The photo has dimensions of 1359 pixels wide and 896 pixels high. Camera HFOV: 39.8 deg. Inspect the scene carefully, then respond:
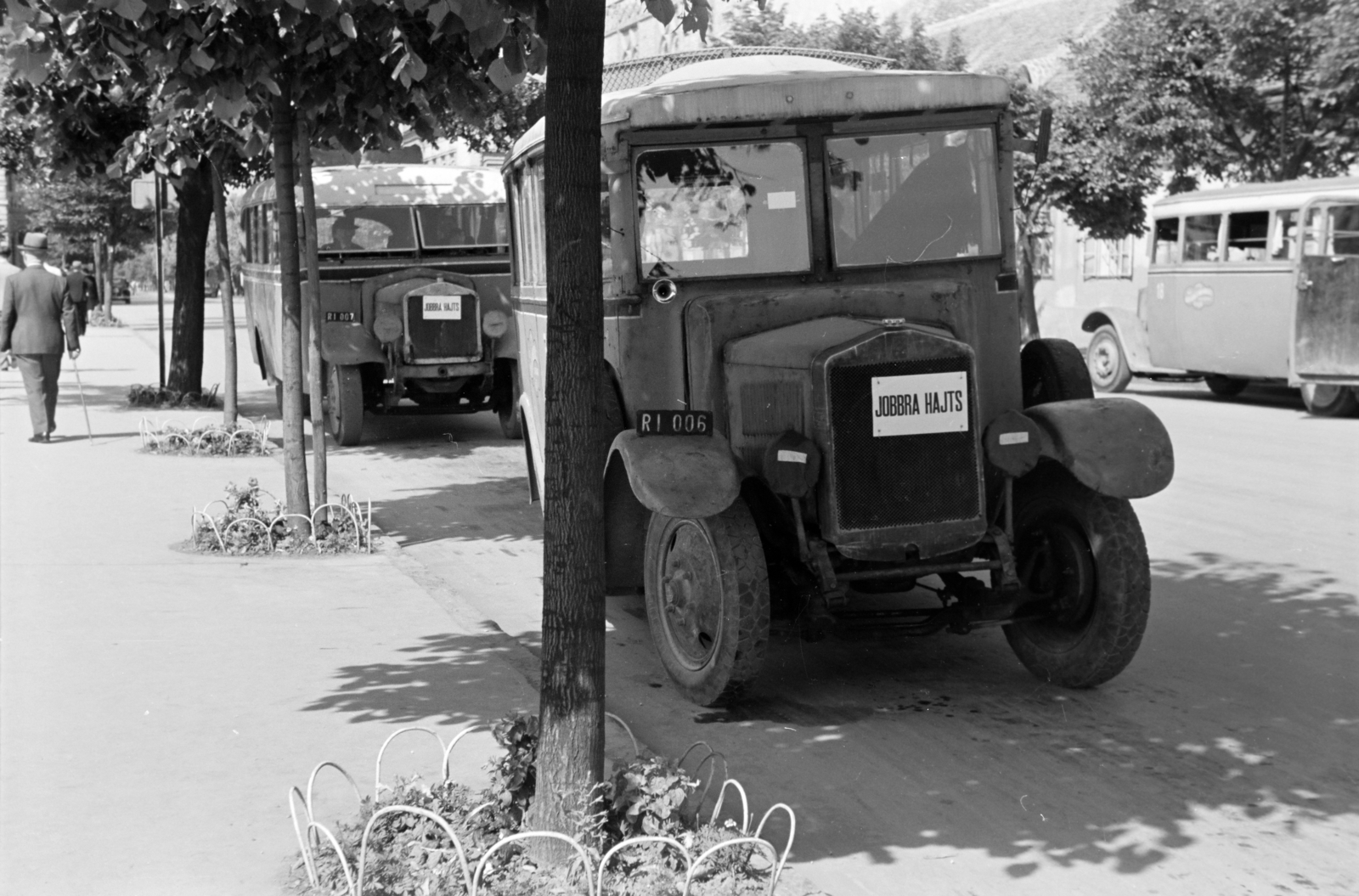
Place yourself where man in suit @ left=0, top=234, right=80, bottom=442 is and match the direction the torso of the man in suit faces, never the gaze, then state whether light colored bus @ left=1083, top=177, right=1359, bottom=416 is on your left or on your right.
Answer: on your right

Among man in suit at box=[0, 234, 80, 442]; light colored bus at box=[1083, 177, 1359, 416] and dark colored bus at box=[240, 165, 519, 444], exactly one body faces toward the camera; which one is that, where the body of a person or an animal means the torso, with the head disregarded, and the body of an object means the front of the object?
dark colored bus at box=[240, 165, 519, 444]

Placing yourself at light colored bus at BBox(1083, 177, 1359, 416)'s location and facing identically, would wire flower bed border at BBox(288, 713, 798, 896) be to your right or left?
on your left

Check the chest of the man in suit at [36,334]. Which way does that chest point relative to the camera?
away from the camera

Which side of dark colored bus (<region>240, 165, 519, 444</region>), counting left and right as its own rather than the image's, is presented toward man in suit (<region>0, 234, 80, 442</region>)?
right

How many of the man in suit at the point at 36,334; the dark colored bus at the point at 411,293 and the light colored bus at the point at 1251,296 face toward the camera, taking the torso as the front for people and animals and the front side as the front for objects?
1

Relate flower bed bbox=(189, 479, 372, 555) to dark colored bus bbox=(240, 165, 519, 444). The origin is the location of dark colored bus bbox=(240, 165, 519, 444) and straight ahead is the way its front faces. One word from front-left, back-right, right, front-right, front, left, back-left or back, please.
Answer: front

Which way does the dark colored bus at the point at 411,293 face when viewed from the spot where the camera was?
facing the viewer

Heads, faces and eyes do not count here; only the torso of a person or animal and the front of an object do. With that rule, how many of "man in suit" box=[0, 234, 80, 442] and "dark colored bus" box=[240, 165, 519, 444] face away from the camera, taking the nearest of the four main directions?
1

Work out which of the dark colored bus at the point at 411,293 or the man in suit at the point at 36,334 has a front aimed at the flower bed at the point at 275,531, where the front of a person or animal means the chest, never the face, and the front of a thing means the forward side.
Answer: the dark colored bus

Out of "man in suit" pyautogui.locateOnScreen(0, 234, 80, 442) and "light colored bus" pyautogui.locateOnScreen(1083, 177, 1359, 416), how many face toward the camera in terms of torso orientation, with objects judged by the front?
0

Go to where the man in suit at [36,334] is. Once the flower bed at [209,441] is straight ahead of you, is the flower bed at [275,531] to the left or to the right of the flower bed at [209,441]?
right

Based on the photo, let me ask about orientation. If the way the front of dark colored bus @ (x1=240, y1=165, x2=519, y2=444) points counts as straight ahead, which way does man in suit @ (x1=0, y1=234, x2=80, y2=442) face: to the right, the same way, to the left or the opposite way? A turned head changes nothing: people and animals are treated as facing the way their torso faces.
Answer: the opposite way

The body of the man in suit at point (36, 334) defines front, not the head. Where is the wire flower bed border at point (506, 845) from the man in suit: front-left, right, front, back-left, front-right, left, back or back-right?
back

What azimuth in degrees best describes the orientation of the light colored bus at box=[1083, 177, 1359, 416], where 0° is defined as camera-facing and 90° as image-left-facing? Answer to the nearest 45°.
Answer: approximately 135°
